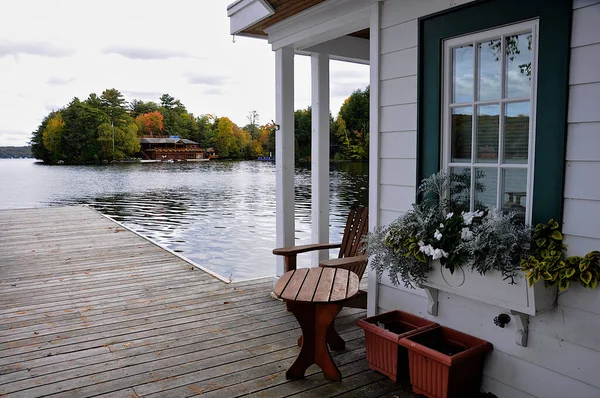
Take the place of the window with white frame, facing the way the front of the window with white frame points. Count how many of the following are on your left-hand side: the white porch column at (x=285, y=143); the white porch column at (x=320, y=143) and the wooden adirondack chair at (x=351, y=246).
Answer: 0

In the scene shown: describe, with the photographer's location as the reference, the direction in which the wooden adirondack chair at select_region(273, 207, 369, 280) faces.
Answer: facing the viewer and to the left of the viewer

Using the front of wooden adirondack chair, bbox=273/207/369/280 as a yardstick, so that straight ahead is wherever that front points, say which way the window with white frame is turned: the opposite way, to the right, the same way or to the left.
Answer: the same way

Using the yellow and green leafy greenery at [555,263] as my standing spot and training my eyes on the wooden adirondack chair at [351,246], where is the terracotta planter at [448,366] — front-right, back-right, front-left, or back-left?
front-left

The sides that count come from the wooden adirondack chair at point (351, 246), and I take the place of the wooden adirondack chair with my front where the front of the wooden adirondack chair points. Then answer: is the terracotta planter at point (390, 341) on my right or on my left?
on my left

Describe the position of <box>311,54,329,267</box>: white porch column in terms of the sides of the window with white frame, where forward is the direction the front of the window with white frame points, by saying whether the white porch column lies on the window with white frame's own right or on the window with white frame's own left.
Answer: on the window with white frame's own right

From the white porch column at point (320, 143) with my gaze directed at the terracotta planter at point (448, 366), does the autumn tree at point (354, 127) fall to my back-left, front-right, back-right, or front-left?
back-left
